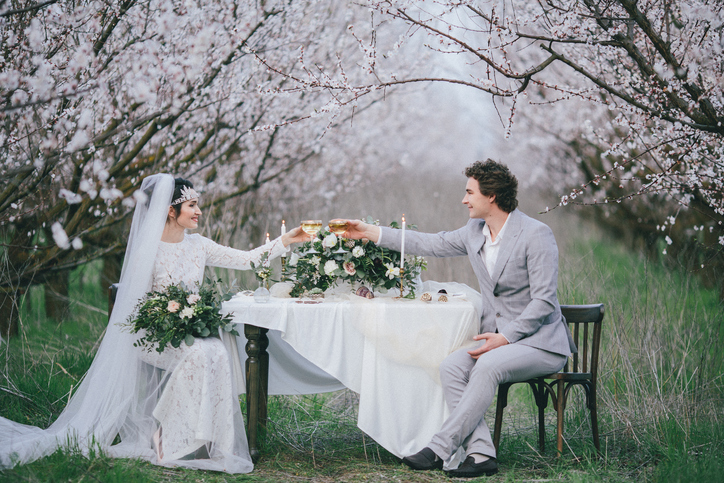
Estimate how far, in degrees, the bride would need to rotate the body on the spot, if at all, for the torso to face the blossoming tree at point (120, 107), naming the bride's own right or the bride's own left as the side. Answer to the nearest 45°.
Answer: approximately 135° to the bride's own left

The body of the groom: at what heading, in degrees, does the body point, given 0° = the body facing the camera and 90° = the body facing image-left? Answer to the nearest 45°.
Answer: approximately 45°

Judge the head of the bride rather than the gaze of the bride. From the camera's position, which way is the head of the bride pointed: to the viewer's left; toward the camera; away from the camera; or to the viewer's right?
to the viewer's right

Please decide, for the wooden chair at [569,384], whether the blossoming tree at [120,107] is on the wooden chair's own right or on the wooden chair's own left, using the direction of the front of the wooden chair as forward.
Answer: on the wooden chair's own right

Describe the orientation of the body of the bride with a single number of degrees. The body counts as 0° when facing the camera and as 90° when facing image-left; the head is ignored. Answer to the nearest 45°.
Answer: approximately 315°

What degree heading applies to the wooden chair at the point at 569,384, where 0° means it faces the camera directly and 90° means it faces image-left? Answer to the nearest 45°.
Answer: approximately 45°

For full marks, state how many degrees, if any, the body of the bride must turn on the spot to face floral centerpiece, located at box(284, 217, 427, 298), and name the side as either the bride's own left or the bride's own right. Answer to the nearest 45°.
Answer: approximately 45° to the bride's own left

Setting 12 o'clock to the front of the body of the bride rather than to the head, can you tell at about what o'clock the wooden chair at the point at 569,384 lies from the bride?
The wooden chair is roughly at 11 o'clock from the bride.

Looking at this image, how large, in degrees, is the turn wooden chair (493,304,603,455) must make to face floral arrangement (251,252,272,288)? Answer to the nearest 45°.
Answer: approximately 45° to its right

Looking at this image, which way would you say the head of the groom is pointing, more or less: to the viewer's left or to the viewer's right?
to the viewer's left

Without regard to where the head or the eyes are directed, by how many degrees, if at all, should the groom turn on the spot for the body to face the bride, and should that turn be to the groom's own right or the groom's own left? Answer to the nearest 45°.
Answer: approximately 45° to the groom's own right

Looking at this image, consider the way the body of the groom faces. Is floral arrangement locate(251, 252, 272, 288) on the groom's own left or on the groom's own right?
on the groom's own right
